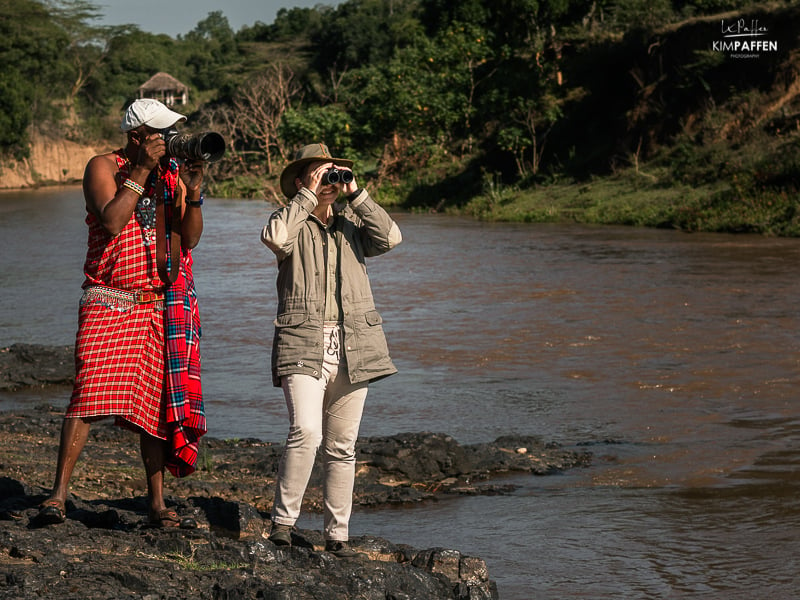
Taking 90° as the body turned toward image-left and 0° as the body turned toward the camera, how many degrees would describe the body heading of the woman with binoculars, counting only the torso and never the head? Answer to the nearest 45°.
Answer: approximately 315°

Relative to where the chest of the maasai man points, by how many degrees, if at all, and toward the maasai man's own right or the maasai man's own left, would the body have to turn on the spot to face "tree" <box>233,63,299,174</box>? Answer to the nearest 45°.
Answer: approximately 135° to the maasai man's own left

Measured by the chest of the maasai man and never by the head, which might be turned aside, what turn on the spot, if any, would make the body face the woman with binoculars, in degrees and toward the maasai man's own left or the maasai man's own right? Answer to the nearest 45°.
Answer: approximately 45° to the maasai man's own left

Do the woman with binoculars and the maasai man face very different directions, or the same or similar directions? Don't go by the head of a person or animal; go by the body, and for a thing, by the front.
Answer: same or similar directions

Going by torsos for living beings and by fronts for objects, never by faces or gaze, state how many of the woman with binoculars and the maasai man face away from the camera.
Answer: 0

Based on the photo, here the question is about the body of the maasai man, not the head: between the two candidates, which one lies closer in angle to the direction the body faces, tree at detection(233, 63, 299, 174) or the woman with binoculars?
the woman with binoculars

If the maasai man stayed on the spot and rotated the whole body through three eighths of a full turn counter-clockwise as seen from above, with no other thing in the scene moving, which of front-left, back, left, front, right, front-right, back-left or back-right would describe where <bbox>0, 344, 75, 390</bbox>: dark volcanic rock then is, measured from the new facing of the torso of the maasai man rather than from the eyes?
front

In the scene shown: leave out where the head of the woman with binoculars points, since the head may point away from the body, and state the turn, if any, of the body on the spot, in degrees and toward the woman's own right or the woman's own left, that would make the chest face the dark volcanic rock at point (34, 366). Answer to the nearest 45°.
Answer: approximately 180°

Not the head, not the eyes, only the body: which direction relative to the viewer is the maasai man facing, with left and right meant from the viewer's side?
facing the viewer and to the right of the viewer

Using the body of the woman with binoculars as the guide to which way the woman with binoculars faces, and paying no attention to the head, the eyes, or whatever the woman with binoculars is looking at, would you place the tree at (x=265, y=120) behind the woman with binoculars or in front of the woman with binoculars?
behind

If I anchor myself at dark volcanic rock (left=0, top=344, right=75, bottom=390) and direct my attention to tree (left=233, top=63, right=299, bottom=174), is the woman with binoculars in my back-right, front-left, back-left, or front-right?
back-right
